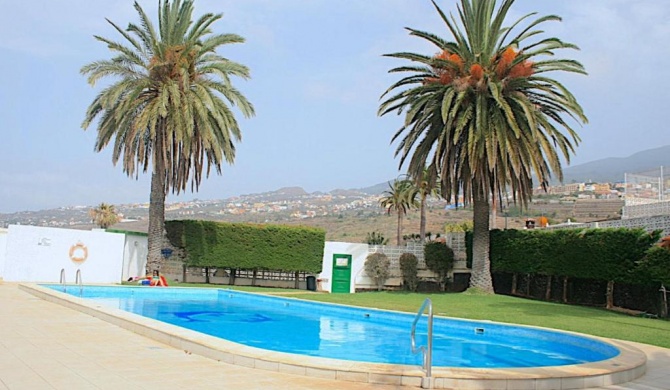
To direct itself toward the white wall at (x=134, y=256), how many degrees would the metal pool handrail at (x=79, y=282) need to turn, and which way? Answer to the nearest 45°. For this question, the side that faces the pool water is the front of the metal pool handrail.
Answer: approximately 90° to its left

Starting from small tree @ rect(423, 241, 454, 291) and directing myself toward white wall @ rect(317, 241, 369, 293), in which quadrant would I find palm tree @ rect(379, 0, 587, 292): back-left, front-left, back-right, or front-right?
back-left
